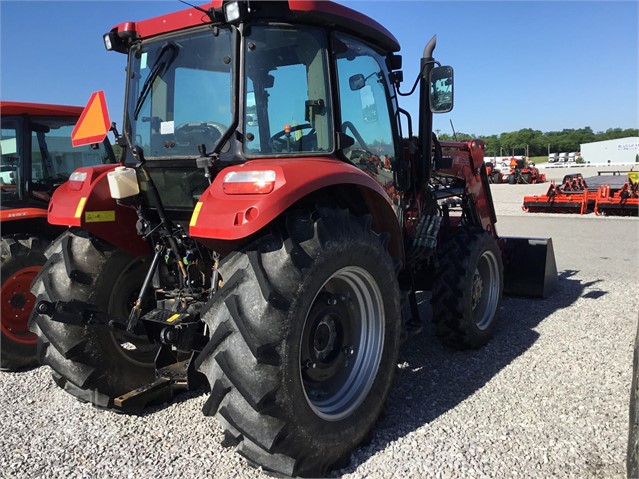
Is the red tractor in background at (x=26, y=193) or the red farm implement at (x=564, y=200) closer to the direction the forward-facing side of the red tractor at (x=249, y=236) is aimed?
the red farm implement

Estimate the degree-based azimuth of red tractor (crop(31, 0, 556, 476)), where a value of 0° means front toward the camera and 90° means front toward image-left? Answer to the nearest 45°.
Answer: approximately 225°

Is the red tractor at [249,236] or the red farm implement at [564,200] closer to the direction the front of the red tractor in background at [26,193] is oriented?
the red farm implement

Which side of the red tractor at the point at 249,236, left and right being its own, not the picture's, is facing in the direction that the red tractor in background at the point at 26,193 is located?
left

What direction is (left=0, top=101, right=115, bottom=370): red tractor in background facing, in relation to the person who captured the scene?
facing away from the viewer and to the right of the viewer
